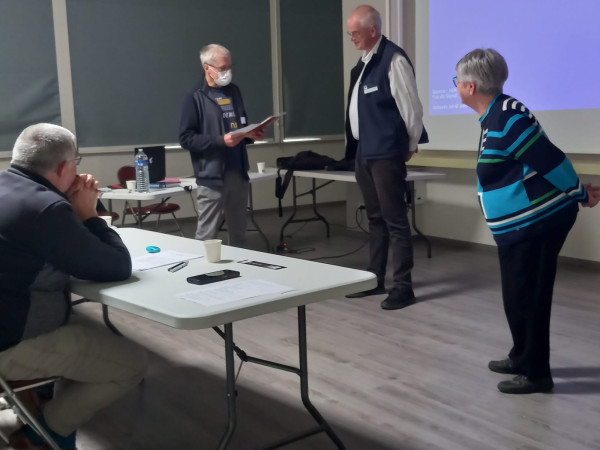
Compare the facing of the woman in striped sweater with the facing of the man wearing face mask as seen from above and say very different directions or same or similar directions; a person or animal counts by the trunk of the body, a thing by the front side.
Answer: very different directions

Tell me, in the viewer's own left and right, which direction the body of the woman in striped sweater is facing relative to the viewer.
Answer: facing to the left of the viewer

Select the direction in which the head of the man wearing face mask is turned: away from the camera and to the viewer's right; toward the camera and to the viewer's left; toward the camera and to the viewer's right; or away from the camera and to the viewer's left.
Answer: toward the camera and to the viewer's right

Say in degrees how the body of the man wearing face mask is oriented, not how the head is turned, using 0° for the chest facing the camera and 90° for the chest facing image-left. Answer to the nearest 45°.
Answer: approximately 315°

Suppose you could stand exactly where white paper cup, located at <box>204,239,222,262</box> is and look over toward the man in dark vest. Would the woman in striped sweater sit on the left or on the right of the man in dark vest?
right

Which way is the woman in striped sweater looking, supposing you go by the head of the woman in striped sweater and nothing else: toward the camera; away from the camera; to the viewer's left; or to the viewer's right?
to the viewer's left

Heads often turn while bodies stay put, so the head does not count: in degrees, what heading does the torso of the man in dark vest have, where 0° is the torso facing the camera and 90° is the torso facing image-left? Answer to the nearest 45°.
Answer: approximately 45°

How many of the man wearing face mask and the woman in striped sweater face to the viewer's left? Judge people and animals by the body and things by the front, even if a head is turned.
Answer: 1

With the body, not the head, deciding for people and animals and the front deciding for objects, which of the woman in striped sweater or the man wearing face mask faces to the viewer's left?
the woman in striped sweater
